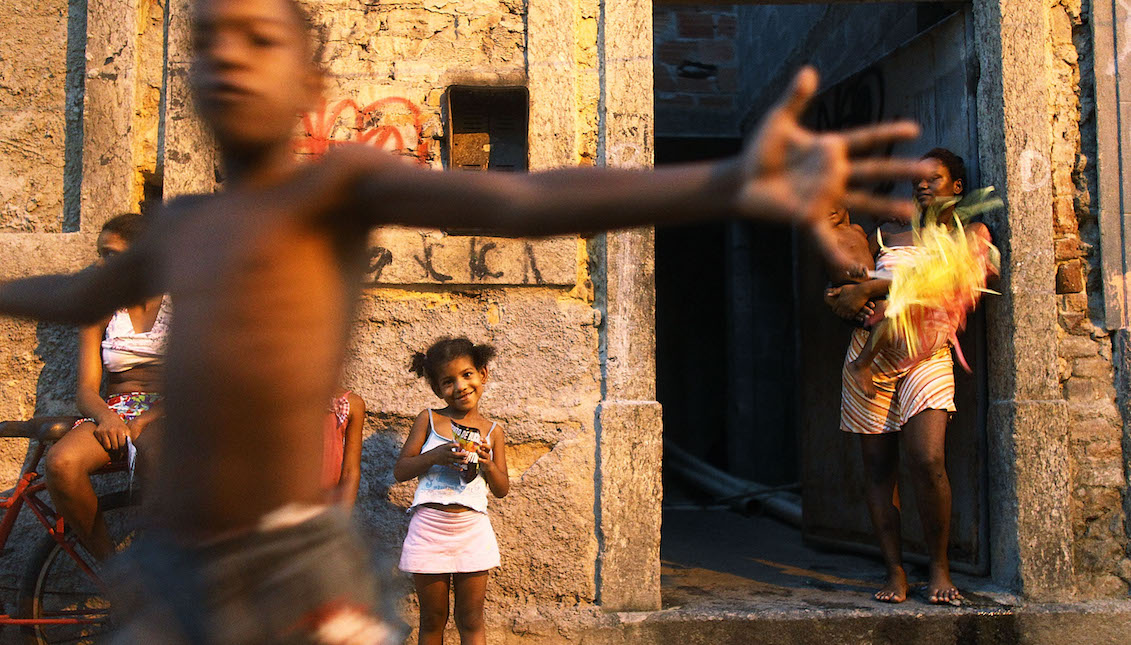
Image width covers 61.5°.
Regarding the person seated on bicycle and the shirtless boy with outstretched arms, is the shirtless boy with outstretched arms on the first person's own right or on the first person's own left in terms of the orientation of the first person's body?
on the first person's own left

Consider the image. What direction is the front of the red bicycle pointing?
to the viewer's left

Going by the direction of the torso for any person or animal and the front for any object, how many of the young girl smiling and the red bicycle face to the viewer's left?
1

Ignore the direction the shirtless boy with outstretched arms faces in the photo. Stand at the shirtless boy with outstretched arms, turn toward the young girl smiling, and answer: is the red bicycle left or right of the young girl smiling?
left

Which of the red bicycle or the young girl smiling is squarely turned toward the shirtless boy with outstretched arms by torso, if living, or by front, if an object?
the young girl smiling

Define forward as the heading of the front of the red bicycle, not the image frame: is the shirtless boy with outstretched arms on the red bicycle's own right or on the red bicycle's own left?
on the red bicycle's own left

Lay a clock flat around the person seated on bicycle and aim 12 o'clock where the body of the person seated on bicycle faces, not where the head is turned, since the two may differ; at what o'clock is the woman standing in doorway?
The woman standing in doorway is roughly at 8 o'clock from the person seated on bicycle.

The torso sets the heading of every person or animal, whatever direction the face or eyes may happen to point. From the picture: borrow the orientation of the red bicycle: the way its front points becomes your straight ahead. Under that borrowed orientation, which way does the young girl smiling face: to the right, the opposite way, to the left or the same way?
to the left

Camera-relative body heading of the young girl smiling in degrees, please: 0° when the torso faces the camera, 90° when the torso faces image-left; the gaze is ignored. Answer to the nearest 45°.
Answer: approximately 0°

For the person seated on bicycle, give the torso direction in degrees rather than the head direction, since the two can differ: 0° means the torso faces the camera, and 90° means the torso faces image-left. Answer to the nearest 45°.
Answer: approximately 45°

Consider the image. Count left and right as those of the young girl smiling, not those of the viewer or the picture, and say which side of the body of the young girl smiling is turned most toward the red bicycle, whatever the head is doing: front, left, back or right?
right

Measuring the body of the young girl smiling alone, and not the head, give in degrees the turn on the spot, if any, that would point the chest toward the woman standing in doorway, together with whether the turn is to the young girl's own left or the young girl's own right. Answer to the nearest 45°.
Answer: approximately 90° to the young girl's own left

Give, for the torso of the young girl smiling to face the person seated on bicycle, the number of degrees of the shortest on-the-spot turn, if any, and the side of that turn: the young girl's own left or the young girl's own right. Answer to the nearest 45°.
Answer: approximately 90° to the young girl's own right

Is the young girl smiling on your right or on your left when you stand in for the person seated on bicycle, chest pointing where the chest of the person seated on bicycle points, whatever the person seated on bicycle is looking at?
on your left

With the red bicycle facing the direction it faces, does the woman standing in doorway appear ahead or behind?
behind

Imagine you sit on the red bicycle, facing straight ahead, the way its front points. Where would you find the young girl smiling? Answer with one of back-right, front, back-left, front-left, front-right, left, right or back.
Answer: back-left

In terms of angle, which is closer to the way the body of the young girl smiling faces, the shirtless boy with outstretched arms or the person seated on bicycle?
the shirtless boy with outstretched arms
